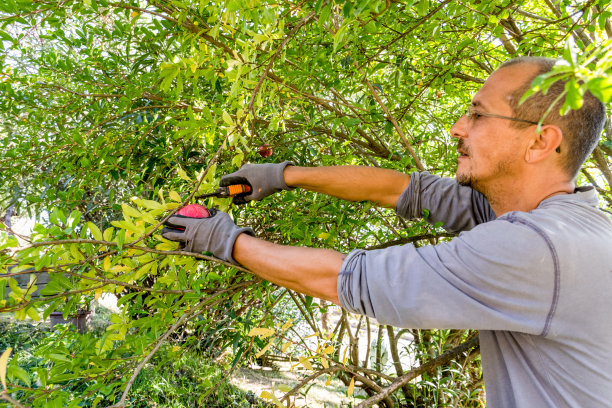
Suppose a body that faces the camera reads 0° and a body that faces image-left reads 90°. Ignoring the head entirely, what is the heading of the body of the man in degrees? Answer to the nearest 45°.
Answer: approximately 90°

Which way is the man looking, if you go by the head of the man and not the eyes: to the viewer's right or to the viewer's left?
to the viewer's left
